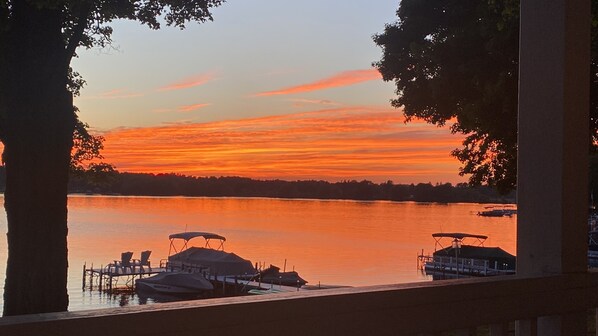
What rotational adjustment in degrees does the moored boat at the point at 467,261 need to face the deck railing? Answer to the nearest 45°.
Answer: approximately 90° to its right

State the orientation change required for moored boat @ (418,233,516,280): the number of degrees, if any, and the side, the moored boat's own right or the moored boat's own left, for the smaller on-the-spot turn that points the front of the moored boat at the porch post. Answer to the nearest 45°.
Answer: approximately 90° to the moored boat's own right

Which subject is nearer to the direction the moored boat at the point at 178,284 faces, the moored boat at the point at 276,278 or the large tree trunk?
the large tree trunk

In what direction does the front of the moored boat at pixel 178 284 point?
to the viewer's left

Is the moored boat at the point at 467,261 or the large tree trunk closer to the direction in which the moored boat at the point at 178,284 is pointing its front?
the large tree trunk

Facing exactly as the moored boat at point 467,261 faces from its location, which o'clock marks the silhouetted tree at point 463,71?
The silhouetted tree is roughly at 3 o'clock from the moored boat.

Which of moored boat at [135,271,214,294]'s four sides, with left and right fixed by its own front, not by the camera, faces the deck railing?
left

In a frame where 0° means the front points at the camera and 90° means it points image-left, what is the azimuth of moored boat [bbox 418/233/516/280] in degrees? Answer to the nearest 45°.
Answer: approximately 270°

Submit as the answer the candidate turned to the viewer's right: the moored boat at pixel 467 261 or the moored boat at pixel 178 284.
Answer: the moored boat at pixel 467 261

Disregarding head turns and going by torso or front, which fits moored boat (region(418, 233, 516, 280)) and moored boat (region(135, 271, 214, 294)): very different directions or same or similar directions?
very different directions

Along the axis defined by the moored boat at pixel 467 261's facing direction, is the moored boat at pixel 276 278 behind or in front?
behind

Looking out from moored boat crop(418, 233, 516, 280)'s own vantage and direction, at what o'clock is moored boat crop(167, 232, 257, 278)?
moored boat crop(167, 232, 257, 278) is roughly at 6 o'clock from moored boat crop(418, 233, 516, 280).

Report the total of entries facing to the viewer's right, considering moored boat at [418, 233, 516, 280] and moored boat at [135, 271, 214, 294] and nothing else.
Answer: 1
